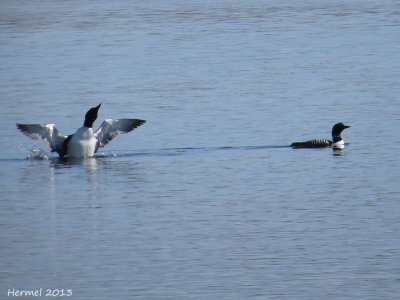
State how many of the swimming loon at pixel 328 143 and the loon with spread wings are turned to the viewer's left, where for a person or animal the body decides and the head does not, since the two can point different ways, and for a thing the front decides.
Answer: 0

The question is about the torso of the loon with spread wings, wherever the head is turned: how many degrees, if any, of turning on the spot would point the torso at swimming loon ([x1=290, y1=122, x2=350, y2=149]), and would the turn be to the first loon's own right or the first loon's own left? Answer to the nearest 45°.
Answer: approximately 45° to the first loon's own left

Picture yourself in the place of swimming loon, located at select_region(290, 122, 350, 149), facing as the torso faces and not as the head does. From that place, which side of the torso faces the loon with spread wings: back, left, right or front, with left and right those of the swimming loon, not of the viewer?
back

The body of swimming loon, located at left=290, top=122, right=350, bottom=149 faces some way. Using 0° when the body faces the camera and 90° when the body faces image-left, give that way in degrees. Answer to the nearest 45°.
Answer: approximately 270°

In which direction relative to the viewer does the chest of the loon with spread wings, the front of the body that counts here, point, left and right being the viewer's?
facing the viewer and to the right of the viewer
